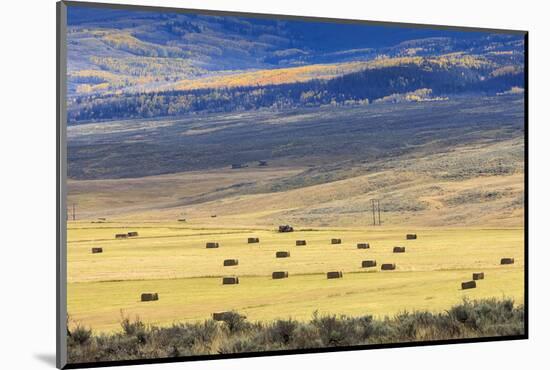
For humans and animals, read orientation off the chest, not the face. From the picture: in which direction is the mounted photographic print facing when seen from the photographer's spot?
facing the viewer and to the right of the viewer
